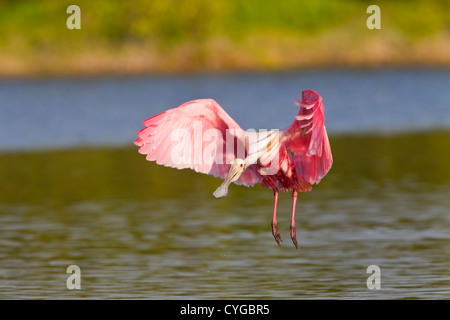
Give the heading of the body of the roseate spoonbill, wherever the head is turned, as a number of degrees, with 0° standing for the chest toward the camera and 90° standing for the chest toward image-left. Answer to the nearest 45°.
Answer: approximately 45°
